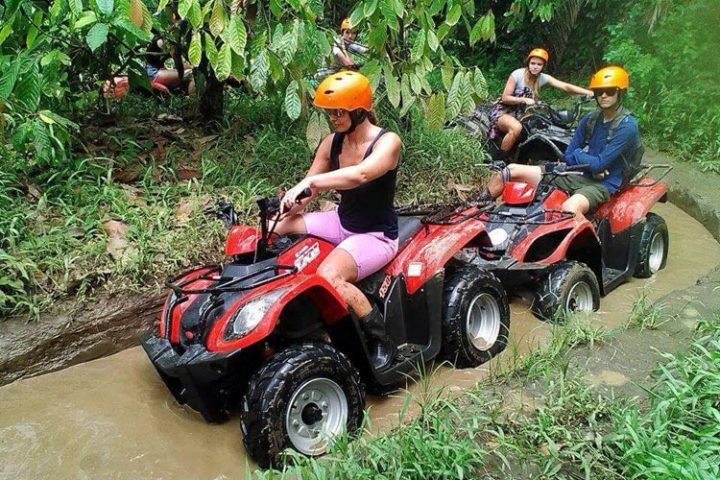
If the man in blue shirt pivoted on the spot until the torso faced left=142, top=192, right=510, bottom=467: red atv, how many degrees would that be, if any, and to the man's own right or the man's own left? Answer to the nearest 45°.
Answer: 0° — they already face it

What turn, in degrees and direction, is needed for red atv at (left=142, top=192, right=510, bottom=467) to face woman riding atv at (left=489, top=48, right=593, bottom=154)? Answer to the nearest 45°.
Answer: approximately 180°

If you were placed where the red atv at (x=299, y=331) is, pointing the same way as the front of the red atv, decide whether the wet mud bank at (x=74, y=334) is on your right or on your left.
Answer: on your right

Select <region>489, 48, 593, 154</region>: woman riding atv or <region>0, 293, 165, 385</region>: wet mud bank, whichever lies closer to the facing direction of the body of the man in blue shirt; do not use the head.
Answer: the wet mud bank

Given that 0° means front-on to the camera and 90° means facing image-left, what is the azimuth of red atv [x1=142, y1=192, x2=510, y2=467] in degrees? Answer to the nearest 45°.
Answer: approximately 45°

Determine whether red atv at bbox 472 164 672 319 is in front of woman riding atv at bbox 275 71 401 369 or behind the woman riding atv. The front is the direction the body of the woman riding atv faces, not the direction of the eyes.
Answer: behind
